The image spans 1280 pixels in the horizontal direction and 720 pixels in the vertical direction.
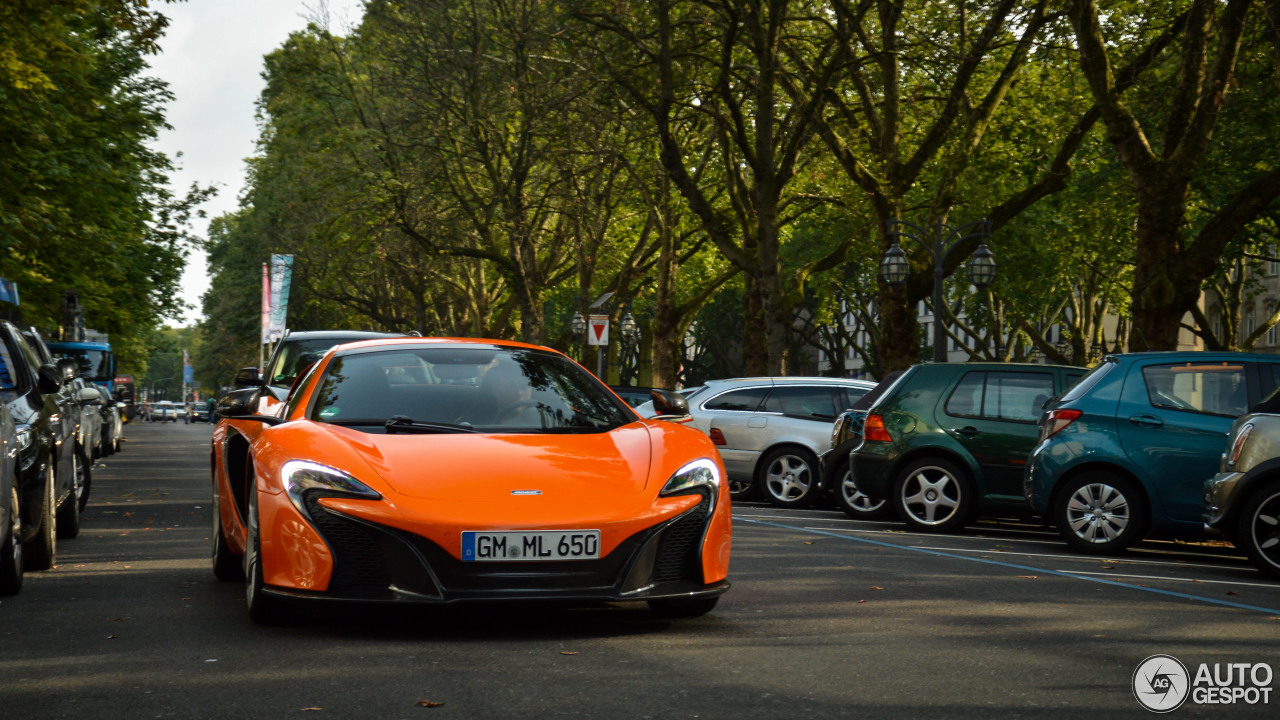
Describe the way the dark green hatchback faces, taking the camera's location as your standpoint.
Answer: facing to the right of the viewer

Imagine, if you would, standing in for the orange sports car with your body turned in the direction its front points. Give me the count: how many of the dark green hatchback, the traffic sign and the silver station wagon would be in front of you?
0

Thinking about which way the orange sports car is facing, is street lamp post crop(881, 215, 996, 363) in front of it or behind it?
behind

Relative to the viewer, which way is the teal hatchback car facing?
to the viewer's right

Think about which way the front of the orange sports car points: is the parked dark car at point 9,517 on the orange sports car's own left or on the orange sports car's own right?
on the orange sports car's own right

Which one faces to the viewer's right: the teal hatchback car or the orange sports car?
the teal hatchback car

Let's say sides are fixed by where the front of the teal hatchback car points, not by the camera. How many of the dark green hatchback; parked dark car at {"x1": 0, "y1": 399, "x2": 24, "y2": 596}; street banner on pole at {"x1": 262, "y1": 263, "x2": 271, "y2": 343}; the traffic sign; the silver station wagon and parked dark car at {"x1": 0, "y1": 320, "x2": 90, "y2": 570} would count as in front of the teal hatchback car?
0

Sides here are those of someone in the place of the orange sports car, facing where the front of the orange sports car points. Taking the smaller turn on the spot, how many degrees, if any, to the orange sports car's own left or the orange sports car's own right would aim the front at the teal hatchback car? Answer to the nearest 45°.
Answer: approximately 135° to the orange sports car's own left

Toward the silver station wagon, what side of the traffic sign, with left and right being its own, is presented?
front

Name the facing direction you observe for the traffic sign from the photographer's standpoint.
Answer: facing the viewer

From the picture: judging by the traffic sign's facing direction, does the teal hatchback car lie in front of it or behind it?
in front

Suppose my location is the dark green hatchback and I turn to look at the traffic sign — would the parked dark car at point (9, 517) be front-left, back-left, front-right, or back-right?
back-left

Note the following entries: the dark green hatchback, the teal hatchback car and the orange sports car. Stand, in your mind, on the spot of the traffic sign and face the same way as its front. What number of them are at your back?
0

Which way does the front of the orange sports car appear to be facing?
toward the camera

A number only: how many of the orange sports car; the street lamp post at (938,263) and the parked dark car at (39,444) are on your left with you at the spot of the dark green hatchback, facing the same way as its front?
1

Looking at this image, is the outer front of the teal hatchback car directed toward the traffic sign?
no

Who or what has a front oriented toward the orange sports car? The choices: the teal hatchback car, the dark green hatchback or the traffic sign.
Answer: the traffic sign
